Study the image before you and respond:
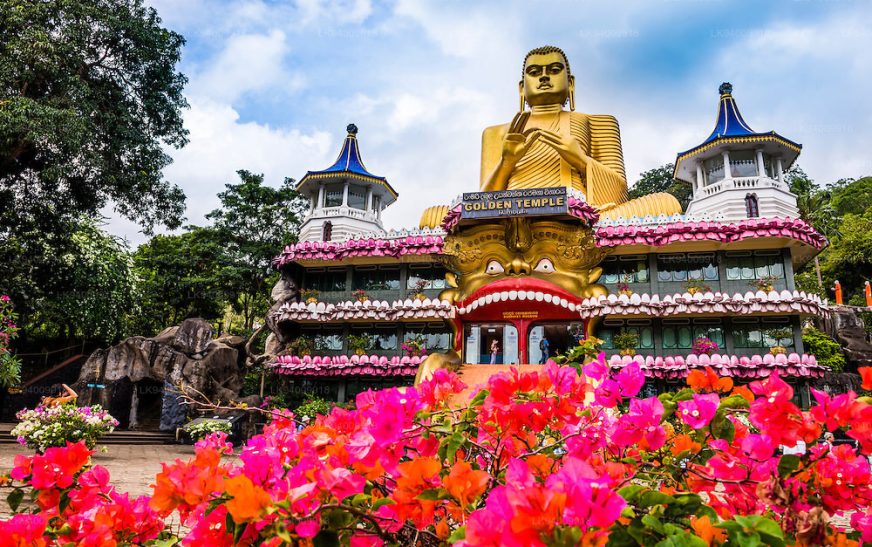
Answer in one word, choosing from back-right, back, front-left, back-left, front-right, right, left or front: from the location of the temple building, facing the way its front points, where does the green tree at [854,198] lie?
back-left

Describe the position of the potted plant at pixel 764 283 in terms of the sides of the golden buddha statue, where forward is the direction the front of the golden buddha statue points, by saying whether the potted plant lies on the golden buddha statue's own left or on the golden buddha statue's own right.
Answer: on the golden buddha statue's own left

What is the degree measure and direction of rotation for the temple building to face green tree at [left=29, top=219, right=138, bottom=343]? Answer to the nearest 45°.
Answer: approximately 90° to its right

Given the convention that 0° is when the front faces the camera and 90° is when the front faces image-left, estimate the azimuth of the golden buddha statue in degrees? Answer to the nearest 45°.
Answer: approximately 0°

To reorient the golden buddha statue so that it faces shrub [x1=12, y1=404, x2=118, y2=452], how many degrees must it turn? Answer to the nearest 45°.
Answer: approximately 45° to its right

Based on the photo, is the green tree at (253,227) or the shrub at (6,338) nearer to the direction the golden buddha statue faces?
the shrub

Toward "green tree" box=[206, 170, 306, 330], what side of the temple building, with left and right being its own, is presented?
right

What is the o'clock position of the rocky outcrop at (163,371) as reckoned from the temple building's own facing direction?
The rocky outcrop is roughly at 3 o'clock from the temple building.

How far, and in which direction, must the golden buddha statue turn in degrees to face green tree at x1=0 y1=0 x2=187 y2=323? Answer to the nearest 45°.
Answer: approximately 45° to its right

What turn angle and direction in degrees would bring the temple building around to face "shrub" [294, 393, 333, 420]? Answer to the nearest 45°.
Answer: approximately 90° to its right
